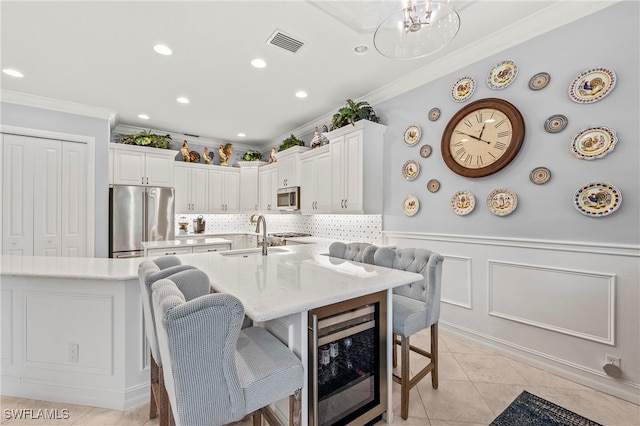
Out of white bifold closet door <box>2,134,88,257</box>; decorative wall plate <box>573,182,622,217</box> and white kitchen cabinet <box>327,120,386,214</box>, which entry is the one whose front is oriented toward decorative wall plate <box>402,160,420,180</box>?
white bifold closet door <box>2,134,88,257</box>

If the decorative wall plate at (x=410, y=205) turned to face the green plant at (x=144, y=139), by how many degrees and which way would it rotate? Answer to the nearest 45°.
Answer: approximately 45° to its right

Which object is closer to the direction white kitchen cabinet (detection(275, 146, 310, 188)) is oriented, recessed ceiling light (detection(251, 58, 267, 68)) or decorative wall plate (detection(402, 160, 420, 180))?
the recessed ceiling light
